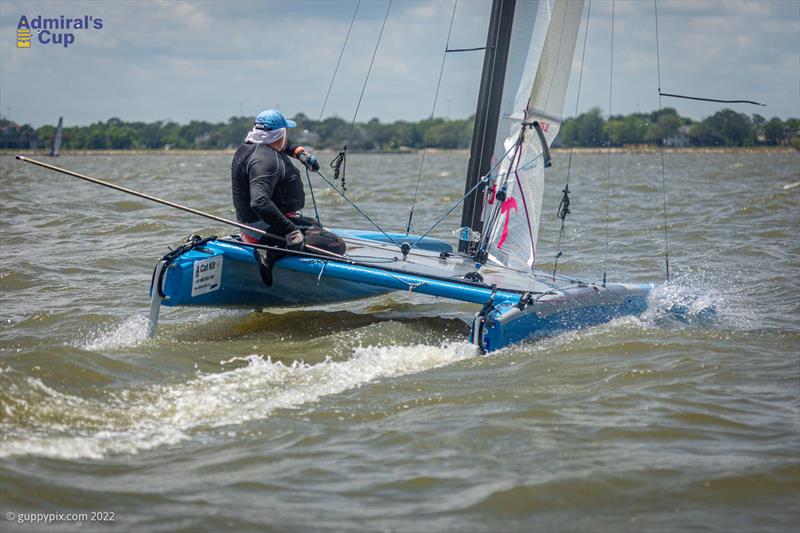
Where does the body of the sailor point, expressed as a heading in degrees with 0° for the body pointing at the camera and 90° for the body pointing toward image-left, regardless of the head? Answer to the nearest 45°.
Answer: approximately 270°
